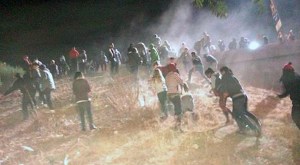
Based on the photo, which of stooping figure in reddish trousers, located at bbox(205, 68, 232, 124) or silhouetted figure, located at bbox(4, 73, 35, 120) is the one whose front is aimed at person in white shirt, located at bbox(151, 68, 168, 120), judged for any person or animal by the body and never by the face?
stooping figure in reddish trousers, located at bbox(205, 68, 232, 124)

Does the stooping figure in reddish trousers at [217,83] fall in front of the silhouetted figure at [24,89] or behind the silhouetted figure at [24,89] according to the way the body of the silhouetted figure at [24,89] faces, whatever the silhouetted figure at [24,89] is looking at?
behind

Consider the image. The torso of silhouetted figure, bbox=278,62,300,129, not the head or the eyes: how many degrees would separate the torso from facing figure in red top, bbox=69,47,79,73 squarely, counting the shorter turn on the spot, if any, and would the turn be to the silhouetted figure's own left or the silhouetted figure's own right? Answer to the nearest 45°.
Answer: approximately 45° to the silhouetted figure's own right

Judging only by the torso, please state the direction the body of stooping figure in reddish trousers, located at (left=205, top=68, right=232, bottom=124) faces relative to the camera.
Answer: to the viewer's left

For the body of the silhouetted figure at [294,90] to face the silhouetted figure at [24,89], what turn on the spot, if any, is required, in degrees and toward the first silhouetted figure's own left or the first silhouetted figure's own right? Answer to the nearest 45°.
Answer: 0° — they already face them

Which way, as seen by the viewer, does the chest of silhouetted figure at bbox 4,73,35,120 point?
to the viewer's left

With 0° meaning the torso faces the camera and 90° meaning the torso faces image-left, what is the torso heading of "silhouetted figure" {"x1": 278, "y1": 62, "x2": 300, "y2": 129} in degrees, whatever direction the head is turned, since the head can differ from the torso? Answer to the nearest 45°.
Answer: approximately 90°

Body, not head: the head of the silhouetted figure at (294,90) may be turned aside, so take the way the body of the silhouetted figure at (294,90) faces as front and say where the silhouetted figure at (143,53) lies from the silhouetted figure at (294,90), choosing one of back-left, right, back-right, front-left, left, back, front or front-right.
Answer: front-right

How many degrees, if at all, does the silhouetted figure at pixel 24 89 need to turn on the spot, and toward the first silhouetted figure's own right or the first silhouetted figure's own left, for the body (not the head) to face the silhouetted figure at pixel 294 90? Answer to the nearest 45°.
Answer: approximately 135° to the first silhouetted figure's own left

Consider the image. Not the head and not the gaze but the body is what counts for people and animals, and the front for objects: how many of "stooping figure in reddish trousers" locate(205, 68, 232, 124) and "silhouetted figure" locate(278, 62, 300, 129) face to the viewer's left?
2
